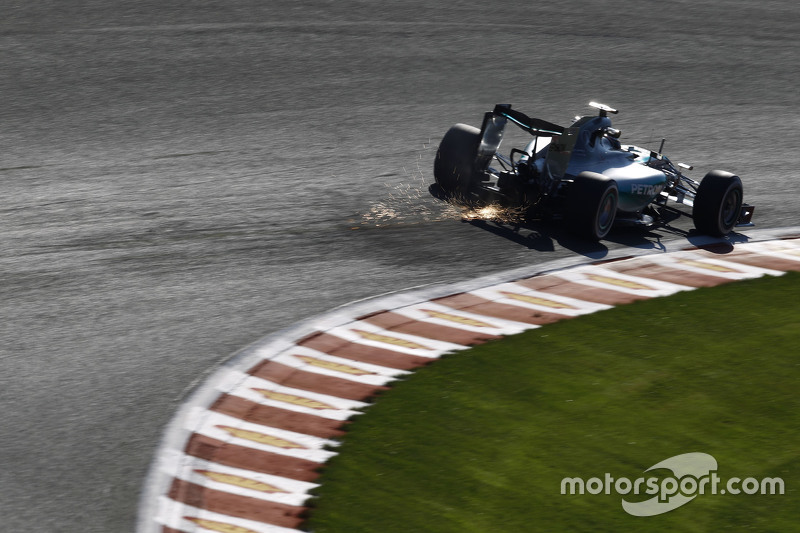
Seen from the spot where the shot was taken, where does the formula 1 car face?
facing away from the viewer and to the right of the viewer
